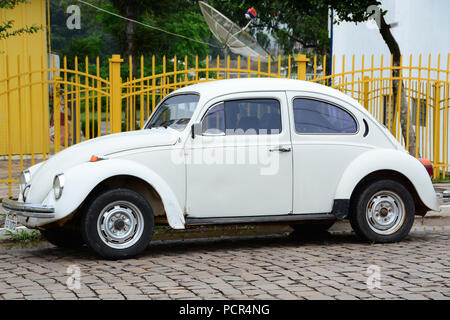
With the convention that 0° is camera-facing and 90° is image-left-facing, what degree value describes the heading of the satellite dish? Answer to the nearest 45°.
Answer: approximately 270°

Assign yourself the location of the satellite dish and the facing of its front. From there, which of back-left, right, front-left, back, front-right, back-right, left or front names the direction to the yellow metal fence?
right

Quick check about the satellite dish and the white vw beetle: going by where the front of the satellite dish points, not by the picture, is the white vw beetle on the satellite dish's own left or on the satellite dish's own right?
on the satellite dish's own right
